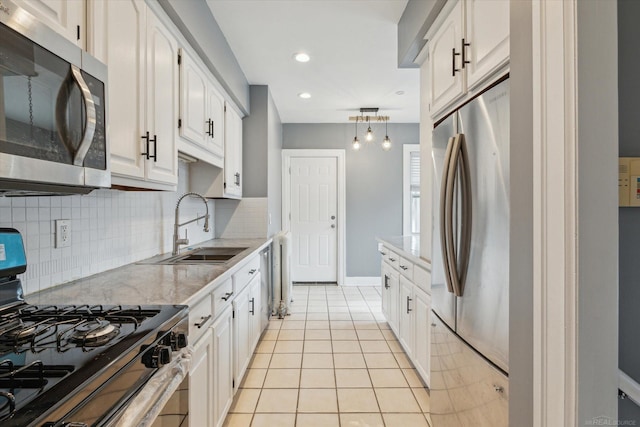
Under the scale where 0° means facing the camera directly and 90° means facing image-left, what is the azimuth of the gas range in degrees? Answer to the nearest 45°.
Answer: approximately 315°

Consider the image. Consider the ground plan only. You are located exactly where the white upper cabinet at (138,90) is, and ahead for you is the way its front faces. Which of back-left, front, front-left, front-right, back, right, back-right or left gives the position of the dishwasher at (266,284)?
left

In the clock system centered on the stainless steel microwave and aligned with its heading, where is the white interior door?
The white interior door is roughly at 9 o'clock from the stainless steel microwave.

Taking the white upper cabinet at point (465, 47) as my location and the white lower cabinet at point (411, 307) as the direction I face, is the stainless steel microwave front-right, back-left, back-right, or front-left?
back-left

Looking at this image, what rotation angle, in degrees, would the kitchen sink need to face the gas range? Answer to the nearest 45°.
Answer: approximately 90° to its right

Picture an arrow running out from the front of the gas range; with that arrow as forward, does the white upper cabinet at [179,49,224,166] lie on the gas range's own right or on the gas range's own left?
on the gas range's own left

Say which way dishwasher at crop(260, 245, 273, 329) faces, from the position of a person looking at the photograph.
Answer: facing to the right of the viewer

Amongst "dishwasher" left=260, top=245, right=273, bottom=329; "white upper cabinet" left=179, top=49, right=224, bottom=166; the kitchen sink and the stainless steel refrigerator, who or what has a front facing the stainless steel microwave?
the stainless steel refrigerator

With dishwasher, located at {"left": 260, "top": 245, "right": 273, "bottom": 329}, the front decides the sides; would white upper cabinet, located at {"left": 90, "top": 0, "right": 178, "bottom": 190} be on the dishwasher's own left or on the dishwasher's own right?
on the dishwasher's own right

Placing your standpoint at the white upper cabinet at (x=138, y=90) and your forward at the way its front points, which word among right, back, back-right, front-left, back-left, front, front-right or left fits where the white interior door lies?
left

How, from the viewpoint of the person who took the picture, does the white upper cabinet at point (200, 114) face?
facing to the right of the viewer

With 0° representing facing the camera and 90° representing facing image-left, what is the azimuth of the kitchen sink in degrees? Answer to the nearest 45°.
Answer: approximately 270°
